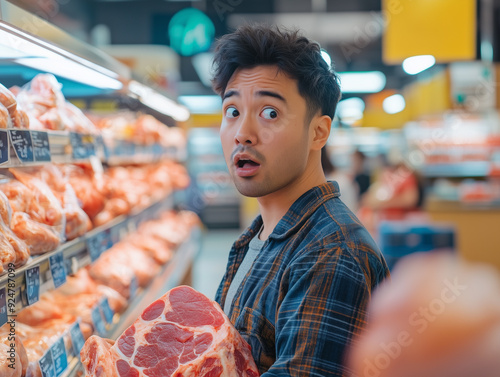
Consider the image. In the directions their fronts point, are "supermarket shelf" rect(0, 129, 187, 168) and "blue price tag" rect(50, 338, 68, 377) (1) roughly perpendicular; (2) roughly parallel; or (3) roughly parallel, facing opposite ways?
roughly parallel

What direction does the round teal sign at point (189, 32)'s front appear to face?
toward the camera

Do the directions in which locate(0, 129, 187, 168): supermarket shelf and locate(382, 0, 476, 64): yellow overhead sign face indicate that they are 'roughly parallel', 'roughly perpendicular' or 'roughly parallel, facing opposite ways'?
roughly perpendicular

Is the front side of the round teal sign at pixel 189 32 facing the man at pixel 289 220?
yes

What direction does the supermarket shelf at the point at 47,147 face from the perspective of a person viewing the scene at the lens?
facing the viewer and to the right of the viewer

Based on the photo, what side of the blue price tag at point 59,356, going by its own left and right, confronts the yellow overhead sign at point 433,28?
left

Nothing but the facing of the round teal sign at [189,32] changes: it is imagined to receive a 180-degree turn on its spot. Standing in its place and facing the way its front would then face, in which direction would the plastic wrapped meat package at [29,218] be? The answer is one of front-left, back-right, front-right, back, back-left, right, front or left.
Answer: back

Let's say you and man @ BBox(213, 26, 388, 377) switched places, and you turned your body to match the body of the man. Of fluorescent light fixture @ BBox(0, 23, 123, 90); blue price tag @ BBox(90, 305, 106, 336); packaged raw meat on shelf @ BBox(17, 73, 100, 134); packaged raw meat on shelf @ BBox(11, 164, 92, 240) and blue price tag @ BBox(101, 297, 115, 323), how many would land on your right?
5

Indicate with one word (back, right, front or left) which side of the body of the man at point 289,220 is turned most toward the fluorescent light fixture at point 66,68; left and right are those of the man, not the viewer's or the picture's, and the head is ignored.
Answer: right

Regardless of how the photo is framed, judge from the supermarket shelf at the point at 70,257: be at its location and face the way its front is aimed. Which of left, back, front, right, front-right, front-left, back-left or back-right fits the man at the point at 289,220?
front

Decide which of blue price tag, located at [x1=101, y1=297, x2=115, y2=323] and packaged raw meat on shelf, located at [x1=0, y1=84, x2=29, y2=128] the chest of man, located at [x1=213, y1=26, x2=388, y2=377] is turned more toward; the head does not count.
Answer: the packaged raw meat on shelf

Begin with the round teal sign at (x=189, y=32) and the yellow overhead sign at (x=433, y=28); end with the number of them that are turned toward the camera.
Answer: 2

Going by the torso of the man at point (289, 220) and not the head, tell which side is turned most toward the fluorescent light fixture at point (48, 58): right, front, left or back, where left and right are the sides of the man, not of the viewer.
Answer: right

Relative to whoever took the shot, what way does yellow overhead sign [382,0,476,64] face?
facing the viewer

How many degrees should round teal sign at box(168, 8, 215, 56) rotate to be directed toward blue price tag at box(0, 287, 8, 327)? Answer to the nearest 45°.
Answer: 0° — it already faces it
